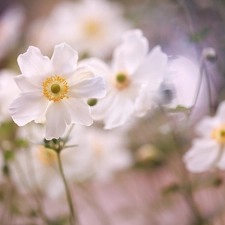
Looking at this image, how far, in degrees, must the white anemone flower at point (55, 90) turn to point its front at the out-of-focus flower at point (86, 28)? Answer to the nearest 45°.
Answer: approximately 180°

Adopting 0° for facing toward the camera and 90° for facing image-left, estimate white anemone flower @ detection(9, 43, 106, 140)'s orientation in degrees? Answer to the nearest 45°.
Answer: approximately 0°
